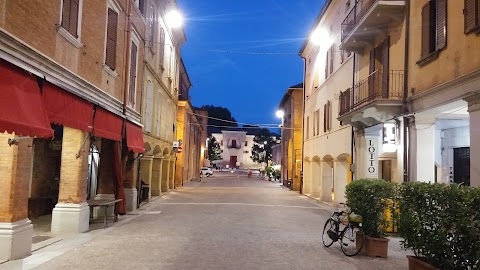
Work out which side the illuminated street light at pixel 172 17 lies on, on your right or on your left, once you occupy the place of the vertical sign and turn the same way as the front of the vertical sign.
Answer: on your right

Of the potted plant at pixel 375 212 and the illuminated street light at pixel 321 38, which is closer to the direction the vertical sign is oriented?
the potted plant

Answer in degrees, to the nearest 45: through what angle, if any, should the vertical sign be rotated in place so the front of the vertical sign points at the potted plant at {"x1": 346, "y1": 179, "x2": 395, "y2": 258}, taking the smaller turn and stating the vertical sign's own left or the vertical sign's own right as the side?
0° — it already faces it

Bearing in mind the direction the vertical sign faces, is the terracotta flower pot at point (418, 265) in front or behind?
in front

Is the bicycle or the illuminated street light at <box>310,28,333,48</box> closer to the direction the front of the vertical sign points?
the bicycle

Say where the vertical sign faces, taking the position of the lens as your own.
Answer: facing the viewer

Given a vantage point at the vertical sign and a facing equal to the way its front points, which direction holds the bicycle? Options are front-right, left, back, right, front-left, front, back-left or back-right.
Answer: front

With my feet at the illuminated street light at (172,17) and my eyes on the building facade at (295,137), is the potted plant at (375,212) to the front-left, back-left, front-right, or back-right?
back-right

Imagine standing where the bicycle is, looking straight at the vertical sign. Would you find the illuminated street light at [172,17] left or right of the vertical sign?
left

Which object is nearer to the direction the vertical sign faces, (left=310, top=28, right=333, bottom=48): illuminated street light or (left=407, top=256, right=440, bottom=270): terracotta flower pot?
the terracotta flower pot

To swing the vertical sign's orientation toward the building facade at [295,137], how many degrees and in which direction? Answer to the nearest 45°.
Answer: approximately 180°

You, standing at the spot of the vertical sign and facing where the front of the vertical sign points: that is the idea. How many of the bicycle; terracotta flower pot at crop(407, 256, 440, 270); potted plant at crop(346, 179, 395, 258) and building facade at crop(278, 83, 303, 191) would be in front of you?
3
